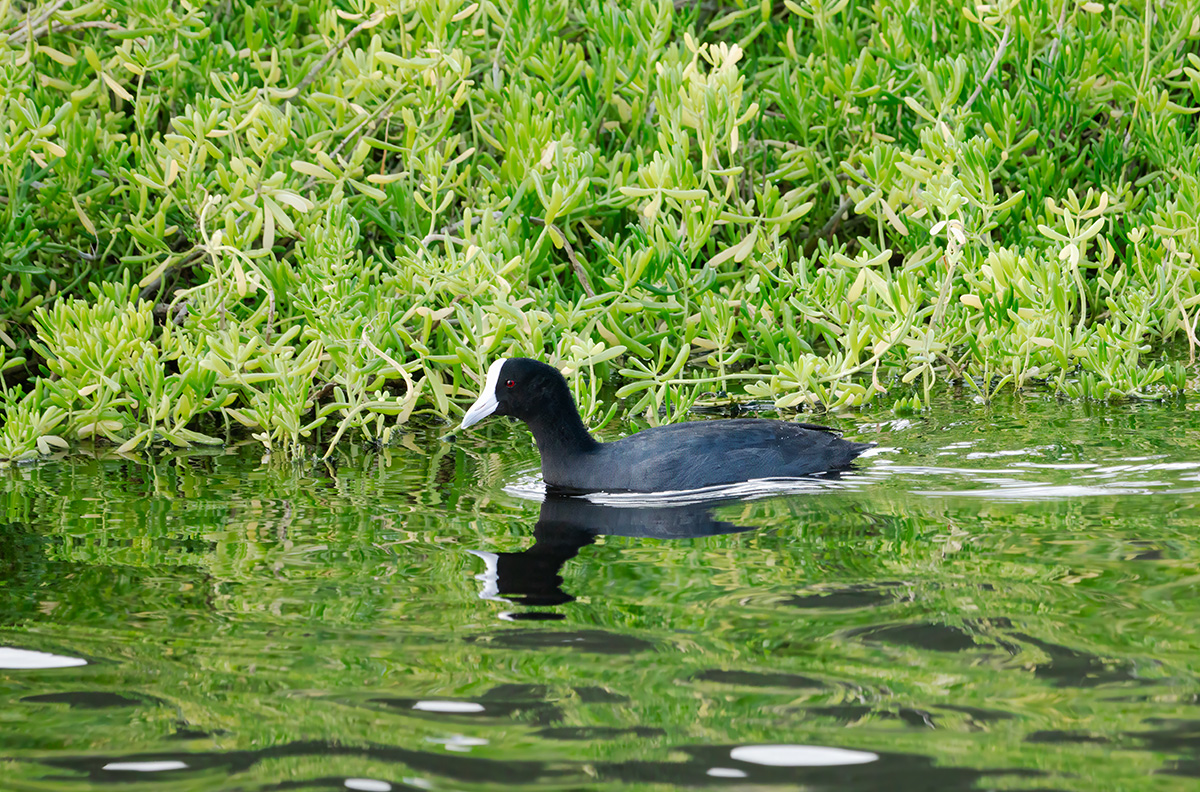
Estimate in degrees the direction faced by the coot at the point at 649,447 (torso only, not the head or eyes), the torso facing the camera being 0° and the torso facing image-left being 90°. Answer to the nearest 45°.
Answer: approximately 90°
